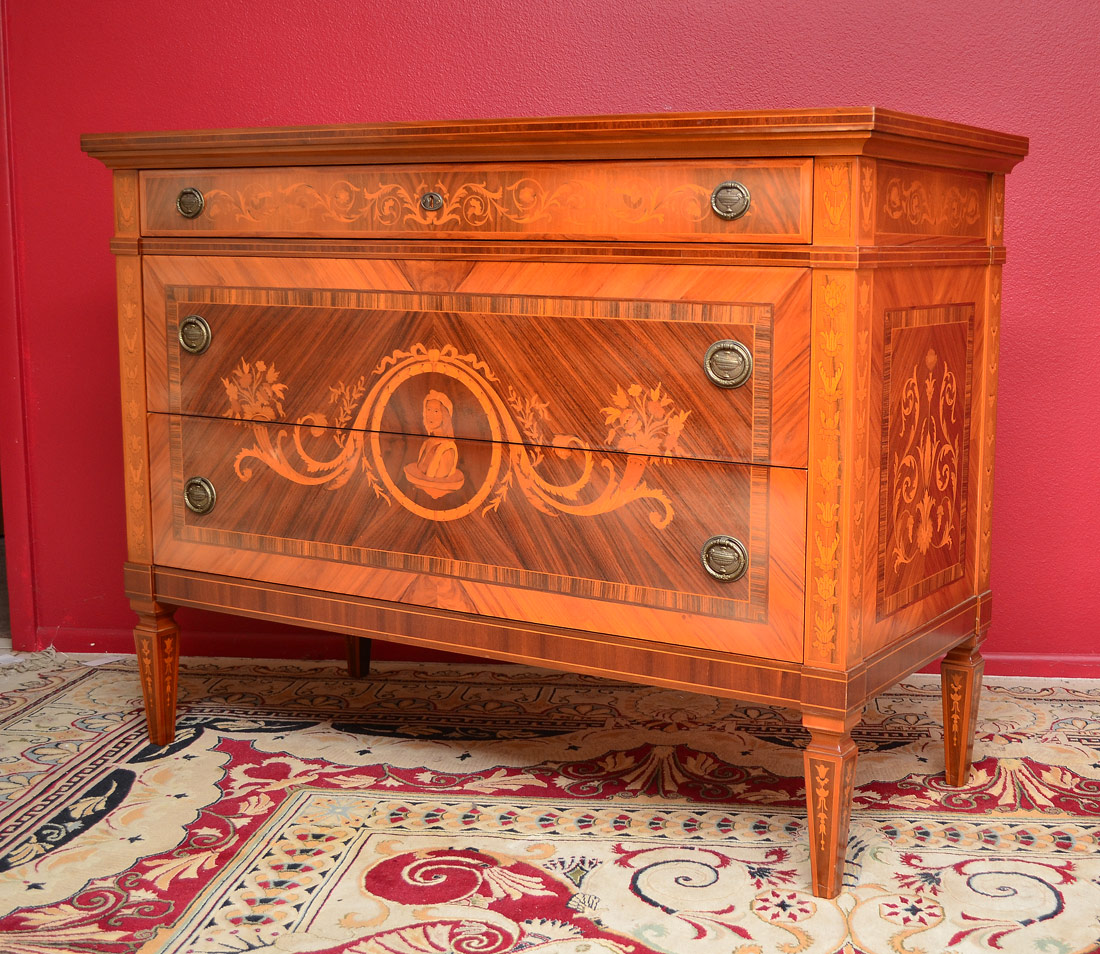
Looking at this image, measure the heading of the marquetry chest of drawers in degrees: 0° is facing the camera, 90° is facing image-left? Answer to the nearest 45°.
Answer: approximately 45°
